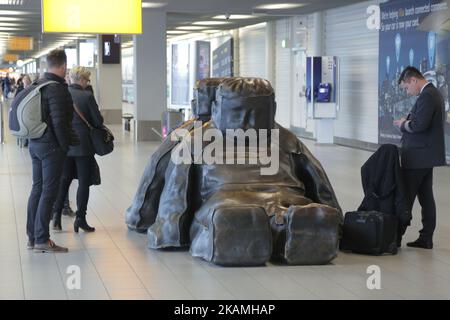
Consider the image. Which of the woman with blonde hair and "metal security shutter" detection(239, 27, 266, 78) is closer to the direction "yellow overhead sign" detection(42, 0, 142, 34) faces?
the woman with blonde hair

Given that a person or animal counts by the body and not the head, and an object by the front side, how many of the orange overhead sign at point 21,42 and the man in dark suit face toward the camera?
1

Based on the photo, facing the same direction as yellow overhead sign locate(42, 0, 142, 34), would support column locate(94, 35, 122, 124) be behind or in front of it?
behind

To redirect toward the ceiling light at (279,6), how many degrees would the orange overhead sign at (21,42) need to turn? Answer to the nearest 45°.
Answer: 0° — it already faces it

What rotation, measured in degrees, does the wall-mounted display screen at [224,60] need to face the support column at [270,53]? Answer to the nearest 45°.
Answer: approximately 45° to its left

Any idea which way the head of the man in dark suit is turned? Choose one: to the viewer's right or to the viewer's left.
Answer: to the viewer's left

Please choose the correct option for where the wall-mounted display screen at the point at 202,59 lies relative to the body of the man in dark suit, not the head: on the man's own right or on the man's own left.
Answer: on the man's own right

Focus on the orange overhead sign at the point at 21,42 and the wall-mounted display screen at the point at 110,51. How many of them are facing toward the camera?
2

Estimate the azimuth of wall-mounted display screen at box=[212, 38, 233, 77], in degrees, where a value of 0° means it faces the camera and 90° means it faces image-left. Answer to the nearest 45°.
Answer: approximately 45°

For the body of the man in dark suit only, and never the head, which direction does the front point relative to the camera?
to the viewer's left

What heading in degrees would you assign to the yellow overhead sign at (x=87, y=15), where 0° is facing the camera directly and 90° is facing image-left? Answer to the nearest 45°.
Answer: approximately 0°

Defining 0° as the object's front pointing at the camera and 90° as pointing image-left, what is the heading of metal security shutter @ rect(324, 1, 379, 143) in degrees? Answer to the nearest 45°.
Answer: approximately 45°
